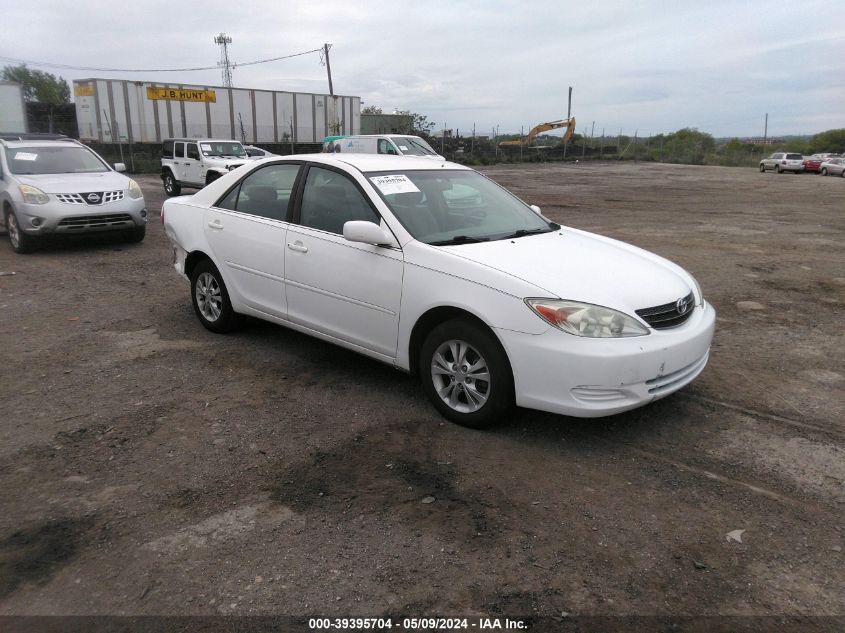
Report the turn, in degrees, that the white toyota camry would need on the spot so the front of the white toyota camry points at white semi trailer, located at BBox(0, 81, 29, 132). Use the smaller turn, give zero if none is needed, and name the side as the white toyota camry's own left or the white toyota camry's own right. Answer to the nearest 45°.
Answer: approximately 180°

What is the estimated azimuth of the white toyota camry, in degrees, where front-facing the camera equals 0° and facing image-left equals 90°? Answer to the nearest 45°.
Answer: approximately 315°

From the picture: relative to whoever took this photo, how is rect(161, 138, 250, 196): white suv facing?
facing the viewer and to the right of the viewer

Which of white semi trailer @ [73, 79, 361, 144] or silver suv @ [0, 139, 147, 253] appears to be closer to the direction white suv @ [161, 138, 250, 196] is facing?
the silver suv

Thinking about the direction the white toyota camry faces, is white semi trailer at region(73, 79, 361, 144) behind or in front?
behind

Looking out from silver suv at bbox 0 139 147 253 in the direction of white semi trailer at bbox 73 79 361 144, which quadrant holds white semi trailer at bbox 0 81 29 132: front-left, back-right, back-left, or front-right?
front-left

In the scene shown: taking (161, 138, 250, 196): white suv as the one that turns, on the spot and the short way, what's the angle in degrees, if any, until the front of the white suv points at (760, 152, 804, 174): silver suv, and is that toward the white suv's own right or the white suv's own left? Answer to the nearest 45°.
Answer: approximately 45° to the white suv's own left

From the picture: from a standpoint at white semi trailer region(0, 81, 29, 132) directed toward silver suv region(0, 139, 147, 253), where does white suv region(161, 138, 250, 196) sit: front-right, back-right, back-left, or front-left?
front-left

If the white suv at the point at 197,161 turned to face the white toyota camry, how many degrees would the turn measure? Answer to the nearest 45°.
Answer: approximately 45° to its right

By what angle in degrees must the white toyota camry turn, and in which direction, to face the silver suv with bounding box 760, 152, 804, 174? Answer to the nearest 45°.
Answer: approximately 90° to its left

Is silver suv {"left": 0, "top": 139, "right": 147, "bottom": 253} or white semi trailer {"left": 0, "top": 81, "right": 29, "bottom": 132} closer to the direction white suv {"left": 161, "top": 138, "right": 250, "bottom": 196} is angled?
the silver suv

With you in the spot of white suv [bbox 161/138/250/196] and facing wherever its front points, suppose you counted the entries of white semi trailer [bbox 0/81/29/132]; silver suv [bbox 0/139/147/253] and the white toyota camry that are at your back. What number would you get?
1

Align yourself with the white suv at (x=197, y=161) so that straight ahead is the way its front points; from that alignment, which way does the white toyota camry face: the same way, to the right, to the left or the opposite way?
the same way

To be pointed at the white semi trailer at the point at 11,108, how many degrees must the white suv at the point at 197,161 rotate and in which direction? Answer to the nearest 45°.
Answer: approximately 180°

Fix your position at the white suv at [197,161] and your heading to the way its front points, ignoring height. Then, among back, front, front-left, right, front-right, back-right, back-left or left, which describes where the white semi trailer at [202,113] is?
back-left

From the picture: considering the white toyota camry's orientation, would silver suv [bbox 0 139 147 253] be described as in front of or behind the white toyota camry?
behind

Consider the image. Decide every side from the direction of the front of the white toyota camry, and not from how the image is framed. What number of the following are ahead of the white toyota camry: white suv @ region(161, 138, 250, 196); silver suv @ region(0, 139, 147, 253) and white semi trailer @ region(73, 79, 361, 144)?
0

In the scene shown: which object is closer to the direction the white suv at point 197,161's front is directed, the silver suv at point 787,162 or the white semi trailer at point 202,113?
the silver suv

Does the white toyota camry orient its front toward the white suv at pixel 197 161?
no
